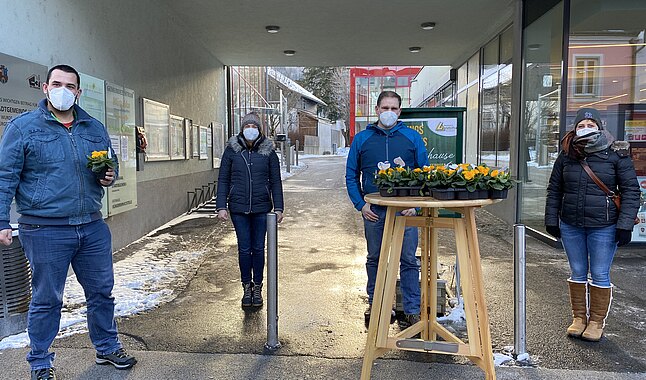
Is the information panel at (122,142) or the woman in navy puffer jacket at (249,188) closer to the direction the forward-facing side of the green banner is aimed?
the woman in navy puffer jacket

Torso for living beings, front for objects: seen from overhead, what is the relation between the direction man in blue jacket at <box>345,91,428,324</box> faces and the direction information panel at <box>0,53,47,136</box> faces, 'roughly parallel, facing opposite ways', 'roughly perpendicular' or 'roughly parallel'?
roughly perpendicular

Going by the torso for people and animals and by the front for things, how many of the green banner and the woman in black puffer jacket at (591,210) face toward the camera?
2

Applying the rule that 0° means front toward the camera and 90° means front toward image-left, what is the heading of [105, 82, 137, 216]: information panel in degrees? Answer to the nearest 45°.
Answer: approximately 315°

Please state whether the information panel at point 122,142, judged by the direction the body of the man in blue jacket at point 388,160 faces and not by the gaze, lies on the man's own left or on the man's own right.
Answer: on the man's own right

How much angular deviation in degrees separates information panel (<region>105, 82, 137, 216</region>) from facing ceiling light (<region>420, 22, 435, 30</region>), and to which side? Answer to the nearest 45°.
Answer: approximately 45° to its left

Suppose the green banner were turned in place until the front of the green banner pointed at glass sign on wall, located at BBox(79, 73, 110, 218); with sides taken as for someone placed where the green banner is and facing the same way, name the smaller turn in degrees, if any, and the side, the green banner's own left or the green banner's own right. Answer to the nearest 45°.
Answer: approximately 90° to the green banner's own right

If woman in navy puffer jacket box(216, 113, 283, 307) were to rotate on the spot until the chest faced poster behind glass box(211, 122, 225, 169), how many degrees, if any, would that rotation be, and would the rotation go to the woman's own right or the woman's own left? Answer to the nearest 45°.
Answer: approximately 180°

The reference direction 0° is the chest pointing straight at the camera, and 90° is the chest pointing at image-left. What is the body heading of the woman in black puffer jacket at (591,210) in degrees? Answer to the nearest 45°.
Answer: approximately 0°

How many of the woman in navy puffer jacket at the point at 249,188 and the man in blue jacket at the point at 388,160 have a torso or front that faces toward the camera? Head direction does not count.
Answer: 2
